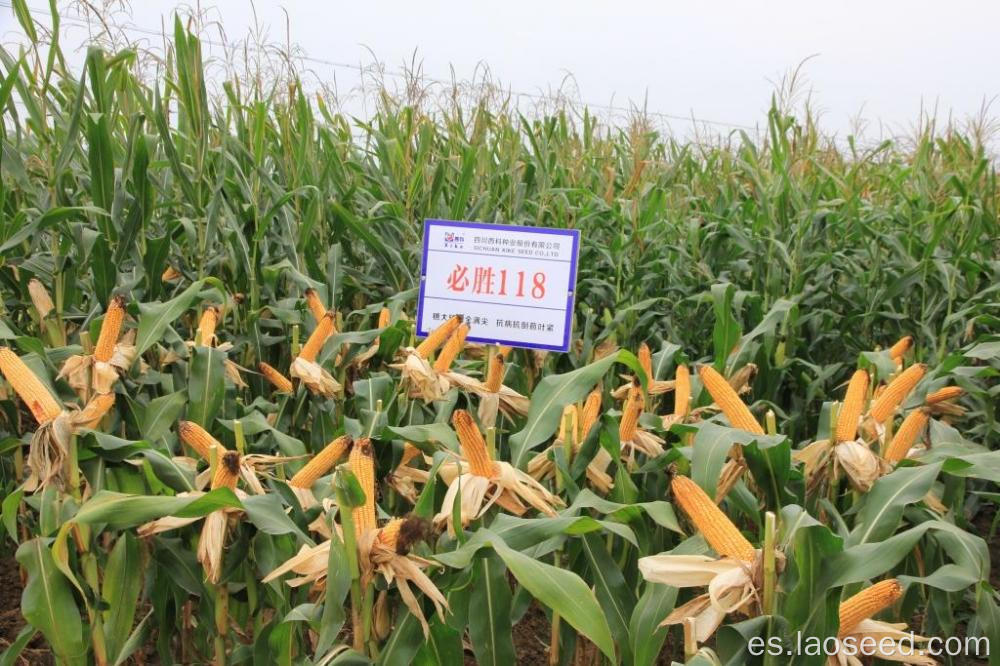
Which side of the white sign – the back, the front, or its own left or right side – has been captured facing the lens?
front
